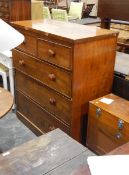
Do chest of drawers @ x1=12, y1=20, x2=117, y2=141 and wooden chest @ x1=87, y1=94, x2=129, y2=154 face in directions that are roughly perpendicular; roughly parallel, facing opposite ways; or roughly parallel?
roughly parallel

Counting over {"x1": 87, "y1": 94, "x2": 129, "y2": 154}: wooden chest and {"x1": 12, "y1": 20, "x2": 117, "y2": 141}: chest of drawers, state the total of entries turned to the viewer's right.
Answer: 0

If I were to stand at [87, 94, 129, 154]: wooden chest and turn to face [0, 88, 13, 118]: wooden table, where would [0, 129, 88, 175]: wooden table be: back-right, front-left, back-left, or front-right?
front-left

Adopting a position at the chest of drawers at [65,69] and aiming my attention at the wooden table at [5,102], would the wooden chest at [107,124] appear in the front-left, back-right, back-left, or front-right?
back-left

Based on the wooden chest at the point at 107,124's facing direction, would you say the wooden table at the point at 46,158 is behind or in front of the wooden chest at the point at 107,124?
in front

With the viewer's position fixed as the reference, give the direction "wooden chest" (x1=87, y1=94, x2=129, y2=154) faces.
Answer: facing the viewer and to the left of the viewer

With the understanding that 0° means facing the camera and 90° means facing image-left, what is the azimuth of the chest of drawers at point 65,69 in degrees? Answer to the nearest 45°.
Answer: approximately 45°

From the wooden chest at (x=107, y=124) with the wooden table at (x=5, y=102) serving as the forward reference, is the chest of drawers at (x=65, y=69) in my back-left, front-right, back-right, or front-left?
front-right

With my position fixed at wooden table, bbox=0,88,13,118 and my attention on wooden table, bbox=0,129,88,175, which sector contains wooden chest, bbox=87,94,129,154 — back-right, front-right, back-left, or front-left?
front-left

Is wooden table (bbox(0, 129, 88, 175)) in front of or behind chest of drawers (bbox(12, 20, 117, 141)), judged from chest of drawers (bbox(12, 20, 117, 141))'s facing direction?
in front
